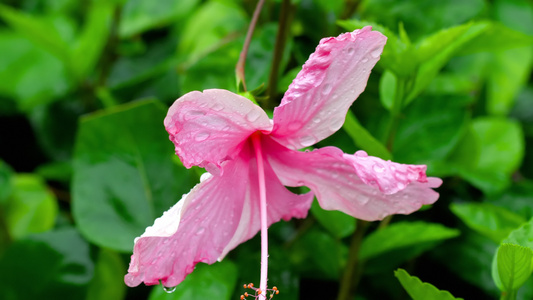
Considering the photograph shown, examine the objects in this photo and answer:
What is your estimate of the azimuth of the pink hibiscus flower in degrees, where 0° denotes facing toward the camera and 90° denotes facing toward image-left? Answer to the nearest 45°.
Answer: approximately 0°

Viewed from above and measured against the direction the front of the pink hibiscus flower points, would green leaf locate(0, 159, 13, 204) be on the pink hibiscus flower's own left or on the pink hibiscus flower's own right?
on the pink hibiscus flower's own right
